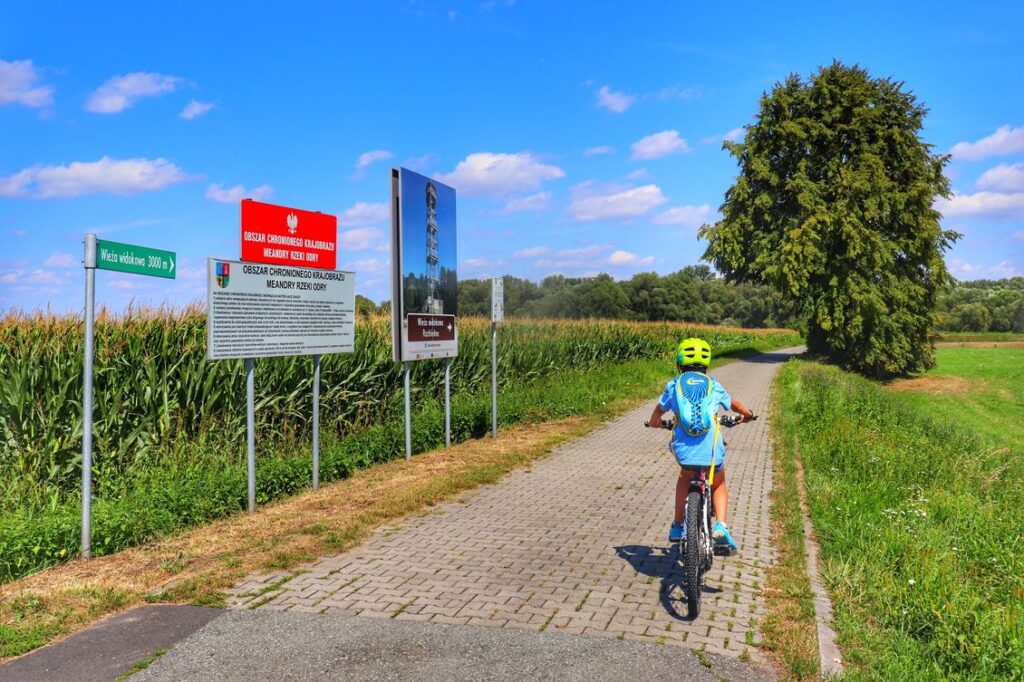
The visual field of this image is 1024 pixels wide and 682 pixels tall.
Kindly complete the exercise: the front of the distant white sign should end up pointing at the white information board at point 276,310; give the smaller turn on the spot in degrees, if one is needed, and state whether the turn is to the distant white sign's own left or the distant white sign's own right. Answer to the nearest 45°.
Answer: approximately 45° to the distant white sign's own right

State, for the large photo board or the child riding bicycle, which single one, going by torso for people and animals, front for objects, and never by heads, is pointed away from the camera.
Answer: the child riding bicycle

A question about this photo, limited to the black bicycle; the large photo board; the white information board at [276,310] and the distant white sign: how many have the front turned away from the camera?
1

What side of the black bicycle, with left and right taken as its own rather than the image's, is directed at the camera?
back

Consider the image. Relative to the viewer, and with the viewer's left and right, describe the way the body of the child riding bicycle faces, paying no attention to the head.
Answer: facing away from the viewer

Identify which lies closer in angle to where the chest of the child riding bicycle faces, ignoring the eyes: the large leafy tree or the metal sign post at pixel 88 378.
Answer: the large leafy tree

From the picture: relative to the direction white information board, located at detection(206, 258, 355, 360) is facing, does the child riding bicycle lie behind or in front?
in front

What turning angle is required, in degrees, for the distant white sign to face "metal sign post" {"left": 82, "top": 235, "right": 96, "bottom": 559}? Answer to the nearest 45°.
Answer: approximately 45° to its right

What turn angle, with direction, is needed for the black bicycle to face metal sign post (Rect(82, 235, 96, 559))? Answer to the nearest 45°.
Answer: approximately 90° to its left

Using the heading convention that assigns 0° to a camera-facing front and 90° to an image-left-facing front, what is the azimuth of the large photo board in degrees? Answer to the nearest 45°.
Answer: approximately 315°

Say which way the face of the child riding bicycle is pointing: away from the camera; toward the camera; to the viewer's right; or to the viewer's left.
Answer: away from the camera

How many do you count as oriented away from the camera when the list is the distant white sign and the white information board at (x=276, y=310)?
0

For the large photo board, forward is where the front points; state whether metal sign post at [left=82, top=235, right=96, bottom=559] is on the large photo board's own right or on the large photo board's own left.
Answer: on the large photo board's own right

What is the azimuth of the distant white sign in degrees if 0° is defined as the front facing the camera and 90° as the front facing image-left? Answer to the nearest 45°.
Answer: approximately 0°
